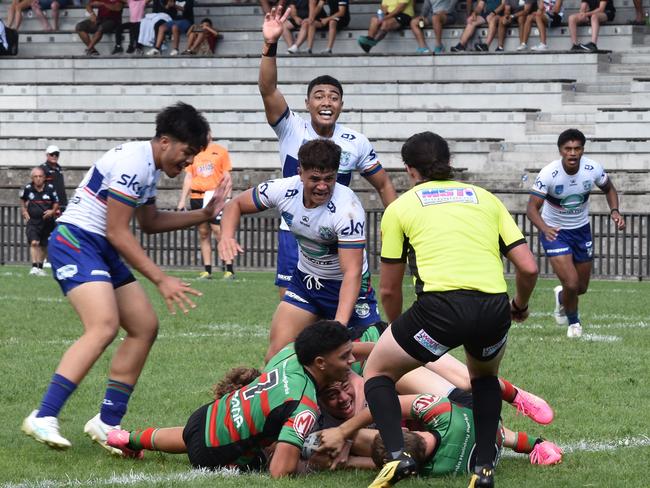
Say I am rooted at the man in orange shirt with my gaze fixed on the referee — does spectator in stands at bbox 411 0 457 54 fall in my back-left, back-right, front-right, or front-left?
back-left

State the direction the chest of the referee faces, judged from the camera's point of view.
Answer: away from the camera

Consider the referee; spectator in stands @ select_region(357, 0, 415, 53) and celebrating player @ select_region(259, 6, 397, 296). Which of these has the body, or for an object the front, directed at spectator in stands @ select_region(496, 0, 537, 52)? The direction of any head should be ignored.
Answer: the referee

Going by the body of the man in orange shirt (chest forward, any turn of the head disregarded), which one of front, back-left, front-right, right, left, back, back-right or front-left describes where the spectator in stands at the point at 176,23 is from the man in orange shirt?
back

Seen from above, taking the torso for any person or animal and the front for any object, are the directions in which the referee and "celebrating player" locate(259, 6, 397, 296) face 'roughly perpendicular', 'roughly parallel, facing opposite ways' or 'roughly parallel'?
roughly parallel, facing opposite ways

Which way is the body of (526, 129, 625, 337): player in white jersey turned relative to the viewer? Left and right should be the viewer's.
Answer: facing the viewer

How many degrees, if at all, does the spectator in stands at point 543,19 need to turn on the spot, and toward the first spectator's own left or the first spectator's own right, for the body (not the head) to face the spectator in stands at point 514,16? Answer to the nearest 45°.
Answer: approximately 45° to the first spectator's own right

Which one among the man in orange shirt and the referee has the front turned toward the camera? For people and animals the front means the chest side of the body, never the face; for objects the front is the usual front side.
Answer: the man in orange shirt

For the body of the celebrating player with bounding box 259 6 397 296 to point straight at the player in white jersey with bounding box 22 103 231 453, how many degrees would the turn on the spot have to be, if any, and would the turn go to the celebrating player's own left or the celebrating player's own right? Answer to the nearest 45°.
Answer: approximately 45° to the celebrating player's own right

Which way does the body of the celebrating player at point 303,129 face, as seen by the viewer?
toward the camera

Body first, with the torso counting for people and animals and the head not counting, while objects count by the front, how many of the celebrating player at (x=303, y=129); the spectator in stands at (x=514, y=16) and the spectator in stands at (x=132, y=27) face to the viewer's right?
0

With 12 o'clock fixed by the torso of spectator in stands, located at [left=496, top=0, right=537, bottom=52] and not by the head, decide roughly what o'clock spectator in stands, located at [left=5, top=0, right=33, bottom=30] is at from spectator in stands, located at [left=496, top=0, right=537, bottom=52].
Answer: spectator in stands, located at [left=5, top=0, right=33, bottom=30] is roughly at 2 o'clock from spectator in stands, located at [left=496, top=0, right=537, bottom=52].

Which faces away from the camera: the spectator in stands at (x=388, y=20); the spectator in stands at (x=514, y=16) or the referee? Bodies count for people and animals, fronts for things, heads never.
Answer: the referee
